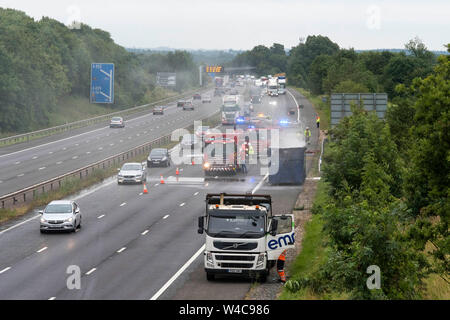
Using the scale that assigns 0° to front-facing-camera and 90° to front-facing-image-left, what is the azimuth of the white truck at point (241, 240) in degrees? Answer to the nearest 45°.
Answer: approximately 0°

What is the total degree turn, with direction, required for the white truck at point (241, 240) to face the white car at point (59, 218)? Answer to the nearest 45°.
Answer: approximately 135° to its right
